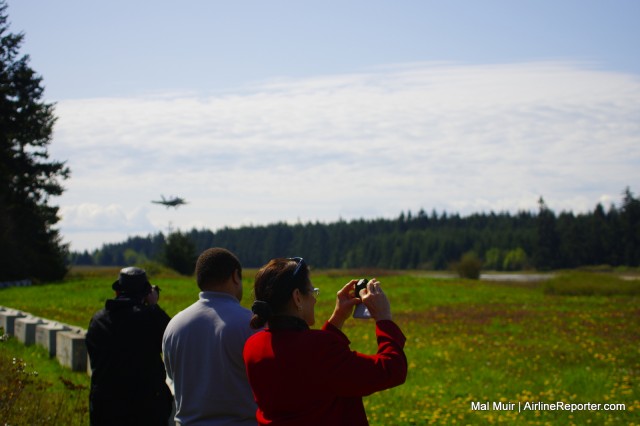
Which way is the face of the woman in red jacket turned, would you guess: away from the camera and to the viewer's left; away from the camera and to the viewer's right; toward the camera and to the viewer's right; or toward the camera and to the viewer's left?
away from the camera and to the viewer's right

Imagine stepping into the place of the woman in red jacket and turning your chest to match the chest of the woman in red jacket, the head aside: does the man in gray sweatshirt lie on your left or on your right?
on your left

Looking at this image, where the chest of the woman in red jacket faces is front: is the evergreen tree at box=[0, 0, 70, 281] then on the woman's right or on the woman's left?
on the woman's left

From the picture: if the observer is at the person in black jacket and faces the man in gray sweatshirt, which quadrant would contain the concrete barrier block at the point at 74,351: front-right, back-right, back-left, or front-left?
back-left

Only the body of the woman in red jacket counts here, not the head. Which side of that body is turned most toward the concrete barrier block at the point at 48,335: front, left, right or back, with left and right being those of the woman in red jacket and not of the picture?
left

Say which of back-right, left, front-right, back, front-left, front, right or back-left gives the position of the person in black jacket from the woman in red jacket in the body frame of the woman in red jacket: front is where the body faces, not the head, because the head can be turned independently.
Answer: left

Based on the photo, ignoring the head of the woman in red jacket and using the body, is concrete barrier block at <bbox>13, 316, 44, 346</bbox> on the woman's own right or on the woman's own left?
on the woman's own left

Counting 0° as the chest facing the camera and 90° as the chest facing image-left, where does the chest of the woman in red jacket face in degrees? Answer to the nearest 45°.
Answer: approximately 225°
